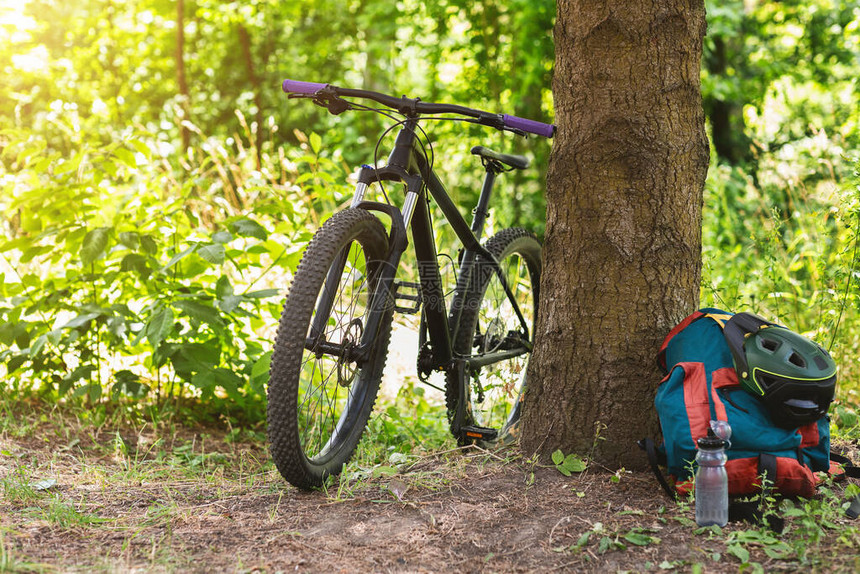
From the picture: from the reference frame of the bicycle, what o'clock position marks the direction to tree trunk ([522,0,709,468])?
The tree trunk is roughly at 8 o'clock from the bicycle.

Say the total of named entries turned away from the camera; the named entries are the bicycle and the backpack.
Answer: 0

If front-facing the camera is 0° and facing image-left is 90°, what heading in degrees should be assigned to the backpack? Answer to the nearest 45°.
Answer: approximately 0°

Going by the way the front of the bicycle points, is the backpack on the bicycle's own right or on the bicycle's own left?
on the bicycle's own left
